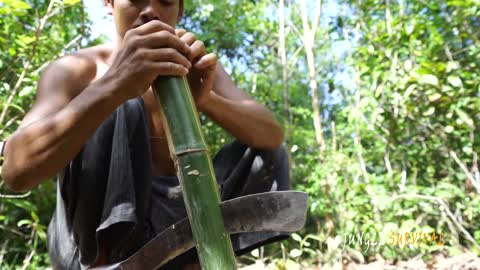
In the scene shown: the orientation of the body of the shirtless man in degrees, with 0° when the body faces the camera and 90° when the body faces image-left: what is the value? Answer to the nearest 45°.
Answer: approximately 0°

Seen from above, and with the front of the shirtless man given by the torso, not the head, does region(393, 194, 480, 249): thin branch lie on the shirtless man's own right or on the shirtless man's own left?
on the shirtless man's own left

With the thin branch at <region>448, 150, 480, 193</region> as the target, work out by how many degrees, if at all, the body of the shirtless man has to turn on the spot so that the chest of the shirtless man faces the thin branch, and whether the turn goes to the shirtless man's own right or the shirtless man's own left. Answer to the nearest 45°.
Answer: approximately 135° to the shirtless man's own left
